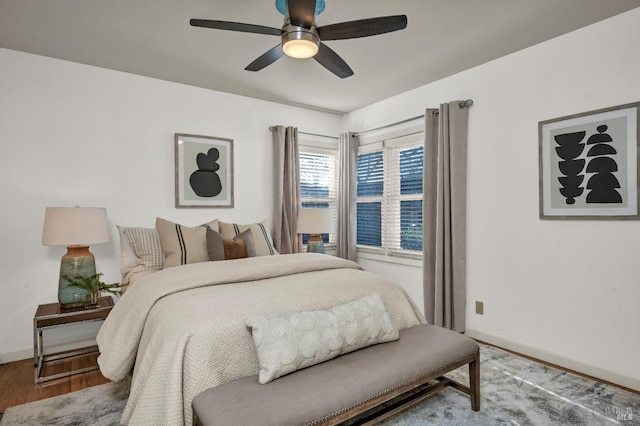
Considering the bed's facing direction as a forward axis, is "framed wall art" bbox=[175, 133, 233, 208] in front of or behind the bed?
behind

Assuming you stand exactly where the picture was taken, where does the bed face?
facing the viewer and to the right of the viewer

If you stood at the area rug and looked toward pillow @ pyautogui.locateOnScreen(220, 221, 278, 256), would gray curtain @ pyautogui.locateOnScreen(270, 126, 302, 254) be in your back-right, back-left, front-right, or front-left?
front-right

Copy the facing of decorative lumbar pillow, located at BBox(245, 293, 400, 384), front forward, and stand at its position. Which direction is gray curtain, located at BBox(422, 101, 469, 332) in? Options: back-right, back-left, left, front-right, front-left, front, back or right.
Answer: left

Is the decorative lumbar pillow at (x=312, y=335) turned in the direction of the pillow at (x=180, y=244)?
no

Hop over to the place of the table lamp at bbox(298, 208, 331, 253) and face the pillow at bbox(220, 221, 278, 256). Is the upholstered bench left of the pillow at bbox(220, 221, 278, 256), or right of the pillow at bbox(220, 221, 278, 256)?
left

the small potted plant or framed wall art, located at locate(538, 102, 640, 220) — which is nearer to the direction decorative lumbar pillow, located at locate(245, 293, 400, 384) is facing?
the framed wall art

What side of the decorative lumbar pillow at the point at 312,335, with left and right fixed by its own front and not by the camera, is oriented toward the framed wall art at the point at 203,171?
back

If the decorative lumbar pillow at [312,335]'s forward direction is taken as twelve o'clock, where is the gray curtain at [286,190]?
The gray curtain is roughly at 7 o'clock from the decorative lumbar pillow.

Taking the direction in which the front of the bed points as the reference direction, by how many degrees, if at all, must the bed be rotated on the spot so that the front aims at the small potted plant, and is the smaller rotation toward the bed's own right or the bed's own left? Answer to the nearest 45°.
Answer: approximately 180°

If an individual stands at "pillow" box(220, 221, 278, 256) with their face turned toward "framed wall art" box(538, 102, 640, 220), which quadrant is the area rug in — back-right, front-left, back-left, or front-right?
front-right

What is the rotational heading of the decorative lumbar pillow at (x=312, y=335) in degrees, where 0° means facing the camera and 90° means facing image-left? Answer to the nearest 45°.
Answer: approximately 315°
